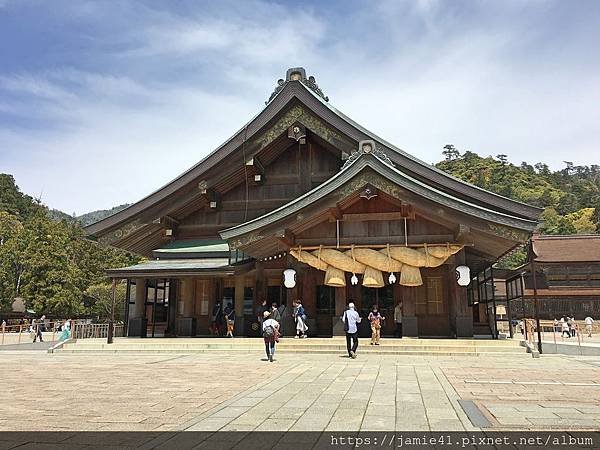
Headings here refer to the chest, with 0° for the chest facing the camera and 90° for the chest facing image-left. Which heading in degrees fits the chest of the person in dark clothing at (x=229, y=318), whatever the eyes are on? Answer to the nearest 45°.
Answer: approximately 180°

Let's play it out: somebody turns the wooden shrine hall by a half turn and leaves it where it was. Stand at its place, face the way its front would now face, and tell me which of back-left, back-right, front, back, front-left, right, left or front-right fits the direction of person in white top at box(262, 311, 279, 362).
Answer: back

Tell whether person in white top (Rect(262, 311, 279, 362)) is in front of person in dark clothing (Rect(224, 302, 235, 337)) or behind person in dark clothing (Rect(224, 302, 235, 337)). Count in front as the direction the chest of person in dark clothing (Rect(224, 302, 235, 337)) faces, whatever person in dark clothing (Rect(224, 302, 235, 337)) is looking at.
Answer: behind

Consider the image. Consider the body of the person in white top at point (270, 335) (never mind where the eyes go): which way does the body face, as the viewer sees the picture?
away from the camera

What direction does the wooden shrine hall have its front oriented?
toward the camera

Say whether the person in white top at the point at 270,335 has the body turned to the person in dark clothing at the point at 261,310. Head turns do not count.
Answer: yes

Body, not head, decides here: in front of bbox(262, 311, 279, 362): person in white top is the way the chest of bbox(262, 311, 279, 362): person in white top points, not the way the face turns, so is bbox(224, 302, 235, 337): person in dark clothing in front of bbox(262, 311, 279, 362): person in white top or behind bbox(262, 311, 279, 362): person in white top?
in front

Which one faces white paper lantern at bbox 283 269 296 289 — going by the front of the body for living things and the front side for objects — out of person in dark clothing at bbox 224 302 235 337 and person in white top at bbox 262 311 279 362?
person in white top at bbox 262 311 279 362

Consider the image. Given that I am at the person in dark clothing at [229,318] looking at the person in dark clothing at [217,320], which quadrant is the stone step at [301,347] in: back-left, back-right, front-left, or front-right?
back-left

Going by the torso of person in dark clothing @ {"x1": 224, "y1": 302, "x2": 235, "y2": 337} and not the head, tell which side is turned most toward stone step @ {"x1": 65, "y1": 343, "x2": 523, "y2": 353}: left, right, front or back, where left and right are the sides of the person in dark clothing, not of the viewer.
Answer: back

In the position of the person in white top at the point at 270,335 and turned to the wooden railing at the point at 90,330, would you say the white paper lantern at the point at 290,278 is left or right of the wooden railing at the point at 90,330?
right
